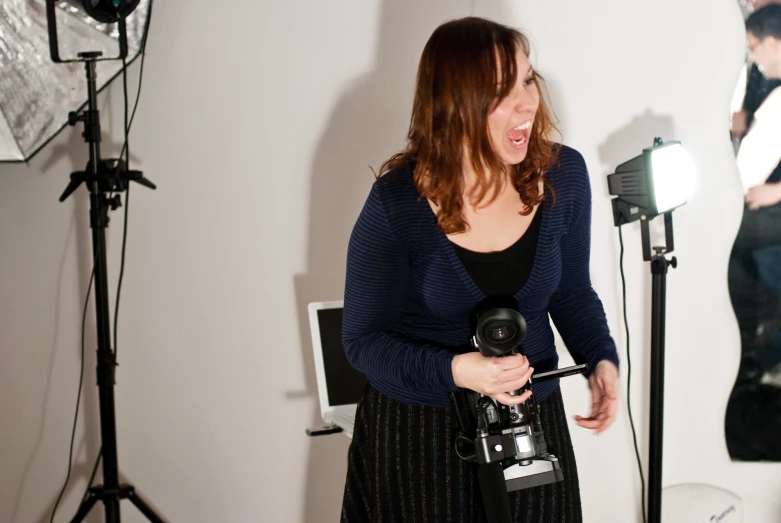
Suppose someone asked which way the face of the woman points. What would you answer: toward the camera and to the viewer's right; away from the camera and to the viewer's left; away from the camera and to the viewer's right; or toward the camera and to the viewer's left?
toward the camera and to the viewer's right

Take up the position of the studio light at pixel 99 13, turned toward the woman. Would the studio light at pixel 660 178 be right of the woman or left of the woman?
left

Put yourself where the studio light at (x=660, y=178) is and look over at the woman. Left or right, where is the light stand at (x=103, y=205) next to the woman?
right

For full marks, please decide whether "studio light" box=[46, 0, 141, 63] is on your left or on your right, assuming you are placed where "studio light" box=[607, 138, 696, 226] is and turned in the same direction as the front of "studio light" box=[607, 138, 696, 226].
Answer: on your right
